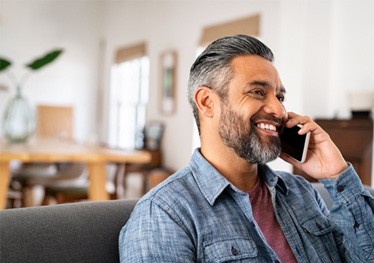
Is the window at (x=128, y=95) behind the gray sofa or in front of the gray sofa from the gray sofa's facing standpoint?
behind

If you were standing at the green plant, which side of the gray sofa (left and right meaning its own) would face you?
back

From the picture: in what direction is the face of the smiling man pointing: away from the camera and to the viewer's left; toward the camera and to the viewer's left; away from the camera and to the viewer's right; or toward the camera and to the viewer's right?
toward the camera and to the viewer's right

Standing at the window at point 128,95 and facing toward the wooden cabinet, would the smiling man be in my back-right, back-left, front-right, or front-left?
front-right

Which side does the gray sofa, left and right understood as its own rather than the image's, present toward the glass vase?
back

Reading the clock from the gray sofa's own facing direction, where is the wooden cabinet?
The wooden cabinet is roughly at 7 o'clock from the gray sofa.

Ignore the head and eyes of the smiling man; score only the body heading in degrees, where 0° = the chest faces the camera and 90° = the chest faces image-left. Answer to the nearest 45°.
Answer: approximately 315°

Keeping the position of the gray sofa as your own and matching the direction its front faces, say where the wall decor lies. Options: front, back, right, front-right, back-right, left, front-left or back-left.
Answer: back

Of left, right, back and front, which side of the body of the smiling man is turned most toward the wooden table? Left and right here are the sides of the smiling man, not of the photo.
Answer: back

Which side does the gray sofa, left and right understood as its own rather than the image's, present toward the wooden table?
back

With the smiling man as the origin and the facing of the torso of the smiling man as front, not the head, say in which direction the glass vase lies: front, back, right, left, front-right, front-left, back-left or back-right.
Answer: back

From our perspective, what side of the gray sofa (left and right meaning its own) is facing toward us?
front

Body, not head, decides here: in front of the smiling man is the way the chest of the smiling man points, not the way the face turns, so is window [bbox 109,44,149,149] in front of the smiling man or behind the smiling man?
behind
